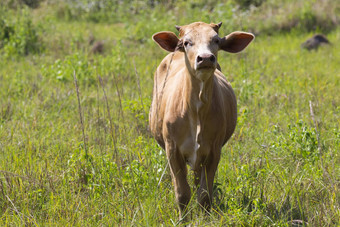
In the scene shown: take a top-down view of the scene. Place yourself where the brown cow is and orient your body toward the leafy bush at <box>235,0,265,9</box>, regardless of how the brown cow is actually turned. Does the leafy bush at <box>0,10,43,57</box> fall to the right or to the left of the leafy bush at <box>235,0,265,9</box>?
left

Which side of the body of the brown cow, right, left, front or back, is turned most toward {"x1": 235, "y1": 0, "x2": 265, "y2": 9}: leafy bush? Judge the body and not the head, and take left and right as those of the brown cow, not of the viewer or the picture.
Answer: back

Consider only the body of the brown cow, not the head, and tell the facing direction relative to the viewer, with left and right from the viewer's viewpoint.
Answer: facing the viewer

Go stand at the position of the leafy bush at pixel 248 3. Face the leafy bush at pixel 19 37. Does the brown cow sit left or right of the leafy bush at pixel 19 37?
left

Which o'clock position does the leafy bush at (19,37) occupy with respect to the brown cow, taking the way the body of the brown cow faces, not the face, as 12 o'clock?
The leafy bush is roughly at 5 o'clock from the brown cow.
